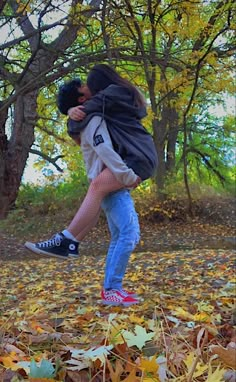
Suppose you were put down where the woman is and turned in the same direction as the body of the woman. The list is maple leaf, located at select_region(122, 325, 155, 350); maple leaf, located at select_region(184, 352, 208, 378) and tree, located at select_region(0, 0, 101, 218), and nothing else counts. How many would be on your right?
1

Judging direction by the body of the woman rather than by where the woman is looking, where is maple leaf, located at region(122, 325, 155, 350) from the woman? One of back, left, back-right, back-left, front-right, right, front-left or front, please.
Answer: left

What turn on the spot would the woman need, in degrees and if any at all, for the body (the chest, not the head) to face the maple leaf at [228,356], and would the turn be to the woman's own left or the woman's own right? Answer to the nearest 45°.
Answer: approximately 90° to the woman's own left

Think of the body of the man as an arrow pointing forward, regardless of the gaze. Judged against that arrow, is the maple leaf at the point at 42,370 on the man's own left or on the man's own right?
on the man's own right

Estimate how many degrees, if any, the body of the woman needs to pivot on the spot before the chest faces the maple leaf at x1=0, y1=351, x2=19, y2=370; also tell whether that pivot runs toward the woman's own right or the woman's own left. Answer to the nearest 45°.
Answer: approximately 90° to the woman's own left

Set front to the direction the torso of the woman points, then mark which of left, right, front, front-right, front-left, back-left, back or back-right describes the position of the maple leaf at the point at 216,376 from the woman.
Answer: left

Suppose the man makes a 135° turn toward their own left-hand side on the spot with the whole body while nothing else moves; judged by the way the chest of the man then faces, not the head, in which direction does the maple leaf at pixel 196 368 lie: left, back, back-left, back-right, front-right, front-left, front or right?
back-left

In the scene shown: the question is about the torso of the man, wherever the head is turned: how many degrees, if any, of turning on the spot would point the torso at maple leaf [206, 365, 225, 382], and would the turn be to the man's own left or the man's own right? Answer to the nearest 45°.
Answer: approximately 90° to the man's own right

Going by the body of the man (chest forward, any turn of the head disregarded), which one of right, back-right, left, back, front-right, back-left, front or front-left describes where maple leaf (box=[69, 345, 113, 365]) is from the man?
right

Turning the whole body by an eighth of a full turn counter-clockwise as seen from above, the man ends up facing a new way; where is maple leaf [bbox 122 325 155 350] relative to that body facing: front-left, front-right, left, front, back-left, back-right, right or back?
back-right

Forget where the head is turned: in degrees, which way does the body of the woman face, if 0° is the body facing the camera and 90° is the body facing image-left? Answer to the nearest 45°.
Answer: approximately 90°

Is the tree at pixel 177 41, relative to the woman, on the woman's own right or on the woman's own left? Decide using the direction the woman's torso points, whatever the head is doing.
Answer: on the woman's own right

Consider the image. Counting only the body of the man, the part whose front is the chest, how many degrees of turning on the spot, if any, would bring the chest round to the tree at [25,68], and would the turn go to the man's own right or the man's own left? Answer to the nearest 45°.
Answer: approximately 90° to the man's own left

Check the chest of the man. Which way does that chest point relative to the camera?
to the viewer's right

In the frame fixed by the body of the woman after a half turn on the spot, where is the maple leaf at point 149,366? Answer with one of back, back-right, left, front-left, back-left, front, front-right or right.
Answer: right
